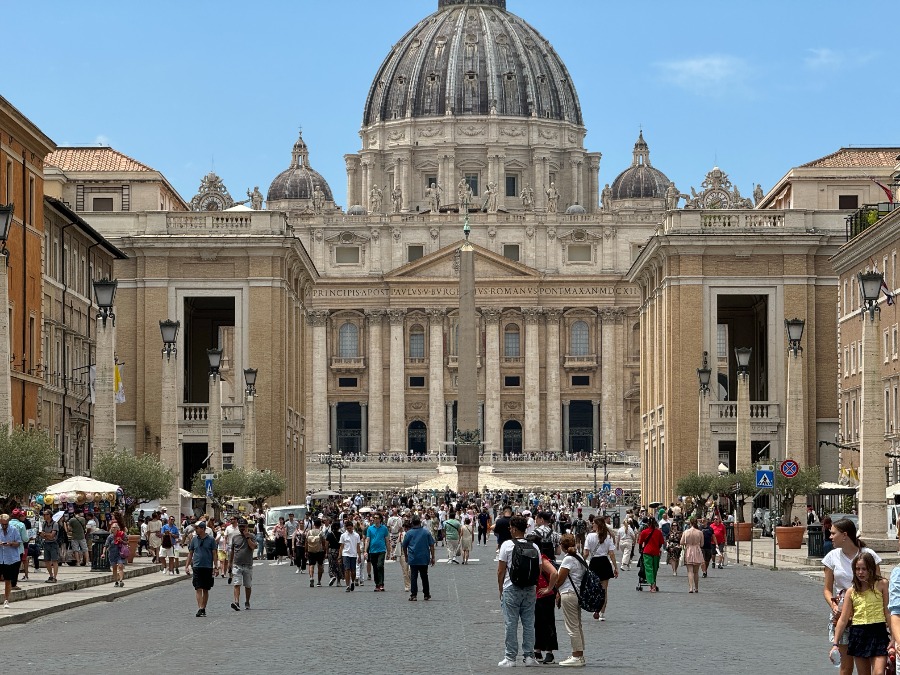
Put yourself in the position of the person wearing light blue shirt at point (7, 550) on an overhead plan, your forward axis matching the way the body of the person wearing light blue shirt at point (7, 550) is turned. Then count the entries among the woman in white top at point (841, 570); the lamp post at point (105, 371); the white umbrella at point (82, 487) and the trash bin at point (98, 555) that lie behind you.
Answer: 3

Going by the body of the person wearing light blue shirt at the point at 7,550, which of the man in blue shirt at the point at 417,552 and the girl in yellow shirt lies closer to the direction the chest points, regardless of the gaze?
the girl in yellow shirt

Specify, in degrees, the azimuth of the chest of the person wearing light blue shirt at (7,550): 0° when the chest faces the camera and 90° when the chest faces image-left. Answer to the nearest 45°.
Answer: approximately 0°

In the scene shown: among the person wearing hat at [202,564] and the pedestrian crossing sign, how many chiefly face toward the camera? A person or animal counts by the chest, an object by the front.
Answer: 2

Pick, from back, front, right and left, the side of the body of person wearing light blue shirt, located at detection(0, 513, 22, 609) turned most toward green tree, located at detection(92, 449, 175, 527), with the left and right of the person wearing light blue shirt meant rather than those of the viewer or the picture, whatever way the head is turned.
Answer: back

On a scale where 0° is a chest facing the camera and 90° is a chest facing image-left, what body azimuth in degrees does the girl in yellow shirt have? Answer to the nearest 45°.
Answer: approximately 0°

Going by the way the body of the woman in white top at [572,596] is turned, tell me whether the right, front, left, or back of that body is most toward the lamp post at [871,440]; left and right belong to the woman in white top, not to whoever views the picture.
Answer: right

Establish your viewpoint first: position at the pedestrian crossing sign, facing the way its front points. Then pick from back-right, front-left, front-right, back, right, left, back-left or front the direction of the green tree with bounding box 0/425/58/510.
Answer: front-right
